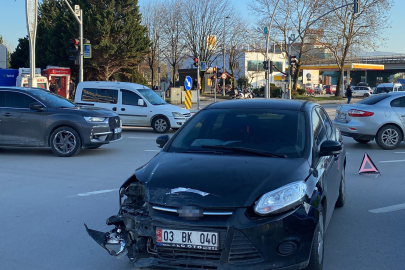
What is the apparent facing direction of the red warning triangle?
toward the camera

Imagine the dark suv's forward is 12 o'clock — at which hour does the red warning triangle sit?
The red warning triangle is roughly at 1 o'clock from the dark suv.

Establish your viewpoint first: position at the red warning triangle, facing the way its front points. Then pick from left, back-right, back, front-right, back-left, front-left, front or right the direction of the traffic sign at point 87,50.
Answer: back-right

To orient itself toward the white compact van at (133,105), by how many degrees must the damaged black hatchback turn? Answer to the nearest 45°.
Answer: approximately 135° to its right

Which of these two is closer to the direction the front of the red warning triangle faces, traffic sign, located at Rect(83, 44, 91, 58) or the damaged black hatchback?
the damaged black hatchback

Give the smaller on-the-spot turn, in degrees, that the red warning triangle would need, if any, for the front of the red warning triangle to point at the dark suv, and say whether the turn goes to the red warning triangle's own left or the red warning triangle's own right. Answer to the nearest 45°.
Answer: approximately 90° to the red warning triangle's own right

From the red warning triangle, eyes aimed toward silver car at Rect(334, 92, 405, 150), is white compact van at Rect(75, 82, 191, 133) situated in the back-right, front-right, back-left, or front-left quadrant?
front-left

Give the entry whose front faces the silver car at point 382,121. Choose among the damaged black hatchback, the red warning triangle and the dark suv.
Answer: the dark suv

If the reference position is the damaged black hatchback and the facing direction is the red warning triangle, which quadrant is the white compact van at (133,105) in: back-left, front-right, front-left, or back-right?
front-left

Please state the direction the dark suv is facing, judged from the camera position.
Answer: facing to the right of the viewer

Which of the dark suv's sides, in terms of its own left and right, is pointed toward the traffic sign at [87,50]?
left

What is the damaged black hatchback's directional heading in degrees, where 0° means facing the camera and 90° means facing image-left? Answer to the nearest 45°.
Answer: approximately 45°

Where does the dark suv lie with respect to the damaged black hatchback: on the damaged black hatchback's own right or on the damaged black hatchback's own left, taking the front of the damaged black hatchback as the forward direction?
on the damaged black hatchback's own right

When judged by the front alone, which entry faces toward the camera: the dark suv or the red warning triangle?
the red warning triangle

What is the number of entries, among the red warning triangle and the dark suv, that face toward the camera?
1
